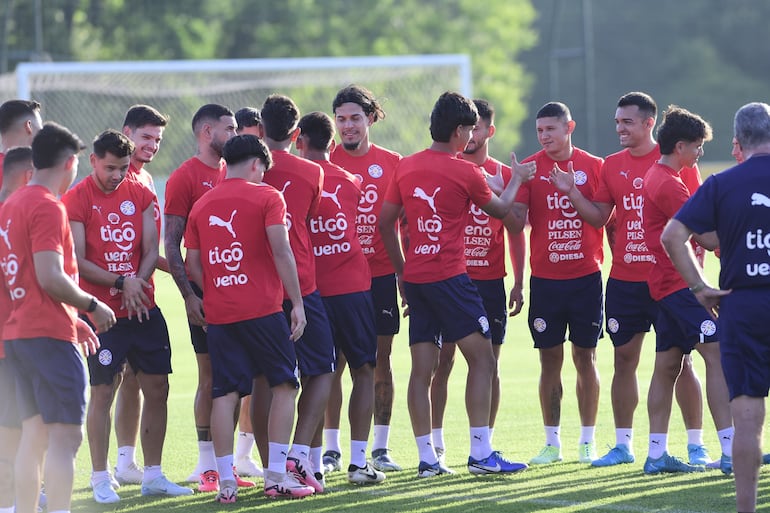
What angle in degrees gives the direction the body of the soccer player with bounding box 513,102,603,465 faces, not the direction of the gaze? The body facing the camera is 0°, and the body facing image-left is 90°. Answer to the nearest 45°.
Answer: approximately 0°

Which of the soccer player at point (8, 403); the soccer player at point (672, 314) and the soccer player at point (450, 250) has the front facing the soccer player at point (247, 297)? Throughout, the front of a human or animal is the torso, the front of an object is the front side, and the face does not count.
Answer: the soccer player at point (8, 403)

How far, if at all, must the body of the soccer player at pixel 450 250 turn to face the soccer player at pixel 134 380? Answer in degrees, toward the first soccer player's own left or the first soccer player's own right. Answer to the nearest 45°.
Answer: approximately 135° to the first soccer player's own left

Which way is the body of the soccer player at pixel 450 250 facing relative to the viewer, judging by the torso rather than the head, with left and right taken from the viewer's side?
facing away from the viewer and to the right of the viewer

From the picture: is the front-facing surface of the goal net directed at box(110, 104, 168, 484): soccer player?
yes

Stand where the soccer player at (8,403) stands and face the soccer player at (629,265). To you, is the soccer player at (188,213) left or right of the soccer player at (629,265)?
left

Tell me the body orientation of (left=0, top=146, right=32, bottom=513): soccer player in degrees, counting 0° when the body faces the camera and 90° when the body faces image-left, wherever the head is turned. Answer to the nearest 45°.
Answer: approximately 270°
